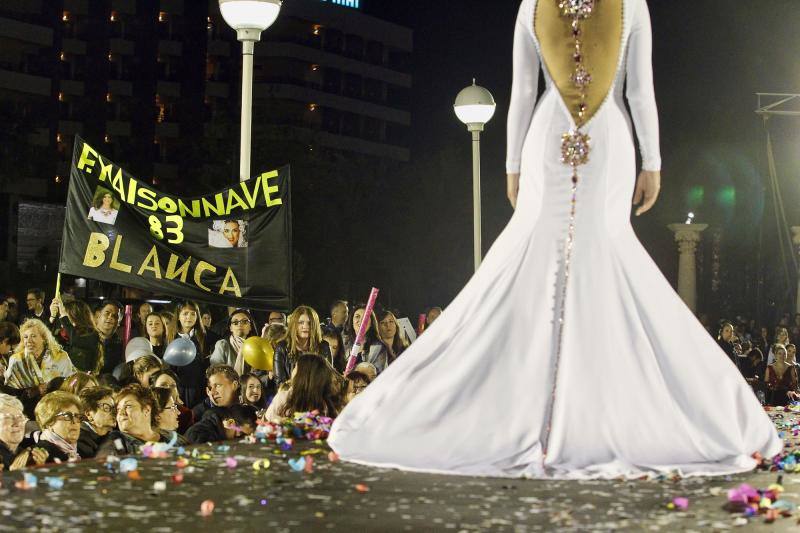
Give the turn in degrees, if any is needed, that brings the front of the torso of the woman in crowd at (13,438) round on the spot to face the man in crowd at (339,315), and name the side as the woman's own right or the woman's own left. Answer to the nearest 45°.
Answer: approximately 90° to the woman's own left

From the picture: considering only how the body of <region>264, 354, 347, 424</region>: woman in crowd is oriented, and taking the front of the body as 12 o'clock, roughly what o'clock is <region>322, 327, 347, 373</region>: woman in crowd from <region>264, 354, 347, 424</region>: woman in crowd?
<region>322, 327, 347, 373</region>: woman in crowd is roughly at 12 o'clock from <region>264, 354, 347, 424</region>: woman in crowd.

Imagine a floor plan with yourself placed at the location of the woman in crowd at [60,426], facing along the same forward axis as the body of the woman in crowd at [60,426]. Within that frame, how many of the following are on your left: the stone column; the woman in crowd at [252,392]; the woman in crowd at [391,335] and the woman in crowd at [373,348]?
4

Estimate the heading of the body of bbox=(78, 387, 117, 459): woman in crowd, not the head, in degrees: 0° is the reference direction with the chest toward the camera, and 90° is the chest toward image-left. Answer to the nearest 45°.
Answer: approximately 315°

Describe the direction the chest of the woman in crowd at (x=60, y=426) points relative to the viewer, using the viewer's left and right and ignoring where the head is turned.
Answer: facing the viewer and to the right of the viewer

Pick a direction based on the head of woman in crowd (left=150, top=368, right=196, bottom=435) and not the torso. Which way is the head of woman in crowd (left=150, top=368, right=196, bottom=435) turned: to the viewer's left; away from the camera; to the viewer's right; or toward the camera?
to the viewer's right

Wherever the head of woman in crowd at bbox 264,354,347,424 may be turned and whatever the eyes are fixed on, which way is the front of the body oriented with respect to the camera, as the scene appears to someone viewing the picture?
away from the camera

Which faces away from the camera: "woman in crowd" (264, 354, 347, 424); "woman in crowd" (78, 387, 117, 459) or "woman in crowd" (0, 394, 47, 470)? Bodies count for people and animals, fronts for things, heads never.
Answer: "woman in crowd" (264, 354, 347, 424)

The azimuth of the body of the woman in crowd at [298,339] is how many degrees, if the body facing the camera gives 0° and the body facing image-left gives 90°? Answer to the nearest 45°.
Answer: approximately 0°

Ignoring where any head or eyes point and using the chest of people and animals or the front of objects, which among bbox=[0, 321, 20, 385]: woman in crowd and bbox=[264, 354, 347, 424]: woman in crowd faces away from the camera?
bbox=[264, 354, 347, 424]: woman in crowd

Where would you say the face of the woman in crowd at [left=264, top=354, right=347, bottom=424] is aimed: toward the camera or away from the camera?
away from the camera
